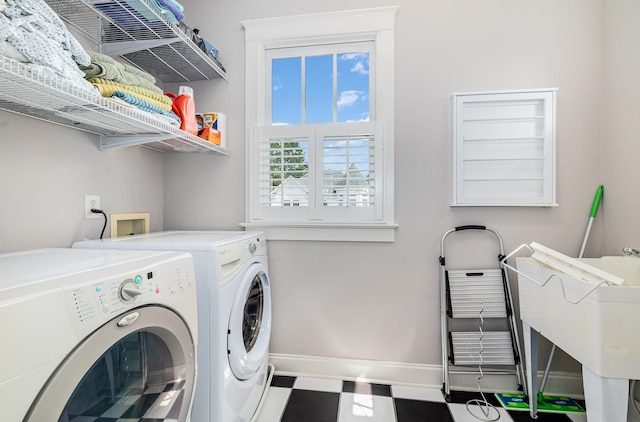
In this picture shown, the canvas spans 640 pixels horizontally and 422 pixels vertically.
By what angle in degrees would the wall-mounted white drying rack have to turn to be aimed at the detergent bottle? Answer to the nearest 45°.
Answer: approximately 45° to its right

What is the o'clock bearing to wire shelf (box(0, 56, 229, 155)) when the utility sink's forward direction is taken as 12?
The wire shelf is roughly at 12 o'clock from the utility sink.

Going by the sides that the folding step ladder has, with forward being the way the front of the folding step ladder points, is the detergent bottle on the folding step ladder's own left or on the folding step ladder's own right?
on the folding step ladder's own right

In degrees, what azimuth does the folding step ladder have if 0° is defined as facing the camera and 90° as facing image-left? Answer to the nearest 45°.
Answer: approximately 0°

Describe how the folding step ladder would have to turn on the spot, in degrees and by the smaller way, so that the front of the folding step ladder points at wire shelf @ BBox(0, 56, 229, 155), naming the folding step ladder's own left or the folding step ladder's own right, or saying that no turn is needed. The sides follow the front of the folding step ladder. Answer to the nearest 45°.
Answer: approximately 45° to the folding step ladder's own right

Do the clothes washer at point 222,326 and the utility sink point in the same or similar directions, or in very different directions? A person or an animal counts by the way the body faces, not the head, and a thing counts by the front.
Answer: very different directions

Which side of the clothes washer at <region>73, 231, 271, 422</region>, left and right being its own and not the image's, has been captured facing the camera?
right

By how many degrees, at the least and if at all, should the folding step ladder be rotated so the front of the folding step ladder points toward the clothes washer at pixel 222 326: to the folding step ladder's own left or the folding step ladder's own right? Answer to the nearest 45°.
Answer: approximately 45° to the folding step ladder's own right

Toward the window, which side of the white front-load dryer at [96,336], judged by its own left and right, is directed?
left
